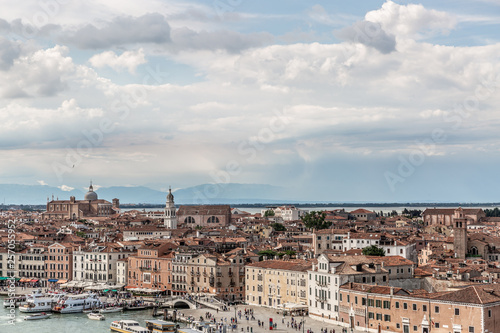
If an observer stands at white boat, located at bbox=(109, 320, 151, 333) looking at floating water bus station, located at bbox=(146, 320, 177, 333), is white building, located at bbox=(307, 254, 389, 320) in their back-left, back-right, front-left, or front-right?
front-left

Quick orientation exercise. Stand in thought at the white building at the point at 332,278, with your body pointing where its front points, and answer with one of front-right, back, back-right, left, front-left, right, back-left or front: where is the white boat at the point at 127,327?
front-right

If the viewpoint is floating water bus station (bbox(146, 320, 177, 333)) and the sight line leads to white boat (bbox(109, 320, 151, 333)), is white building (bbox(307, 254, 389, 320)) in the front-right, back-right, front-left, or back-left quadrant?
back-right

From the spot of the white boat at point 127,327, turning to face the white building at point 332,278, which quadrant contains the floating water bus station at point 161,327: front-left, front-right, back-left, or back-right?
front-right

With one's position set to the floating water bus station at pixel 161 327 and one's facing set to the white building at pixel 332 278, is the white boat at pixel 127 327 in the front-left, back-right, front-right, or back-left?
back-left

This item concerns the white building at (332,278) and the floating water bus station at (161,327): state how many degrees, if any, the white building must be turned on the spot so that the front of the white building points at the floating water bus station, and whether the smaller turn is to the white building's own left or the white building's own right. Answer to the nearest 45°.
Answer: approximately 45° to the white building's own right

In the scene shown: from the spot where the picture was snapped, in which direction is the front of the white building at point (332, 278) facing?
facing the viewer and to the left of the viewer
